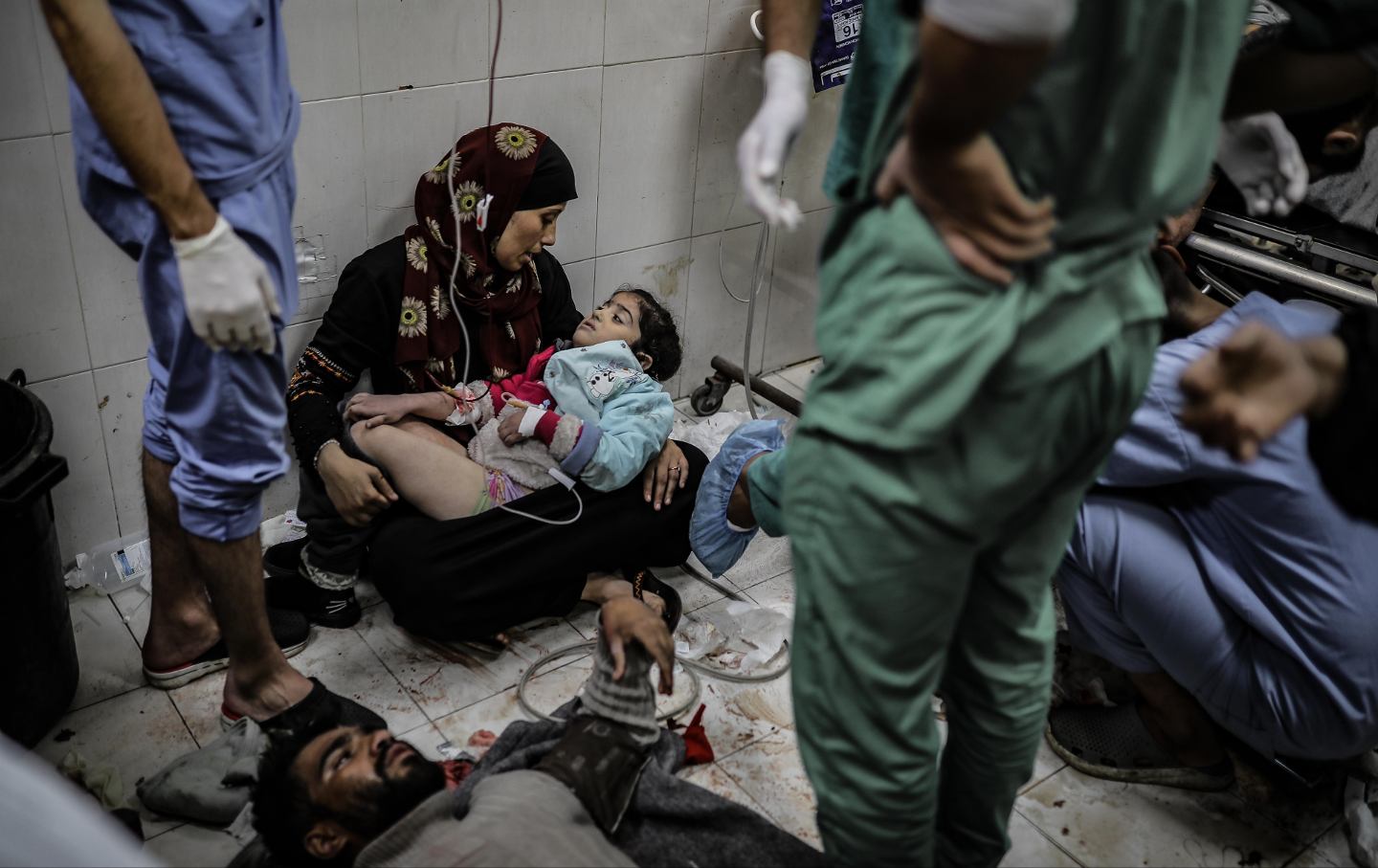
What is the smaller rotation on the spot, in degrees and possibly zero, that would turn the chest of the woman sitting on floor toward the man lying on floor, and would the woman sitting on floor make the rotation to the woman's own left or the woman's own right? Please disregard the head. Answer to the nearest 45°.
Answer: approximately 45° to the woman's own right

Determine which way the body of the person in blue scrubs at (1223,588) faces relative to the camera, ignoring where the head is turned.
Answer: to the viewer's left

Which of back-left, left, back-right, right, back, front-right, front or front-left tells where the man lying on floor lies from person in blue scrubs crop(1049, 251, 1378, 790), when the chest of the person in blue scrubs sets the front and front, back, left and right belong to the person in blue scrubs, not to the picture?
front-left

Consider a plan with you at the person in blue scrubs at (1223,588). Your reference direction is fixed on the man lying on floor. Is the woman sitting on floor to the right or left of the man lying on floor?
right

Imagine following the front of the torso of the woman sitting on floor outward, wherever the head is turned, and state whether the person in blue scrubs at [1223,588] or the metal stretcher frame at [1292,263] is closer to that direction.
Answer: the person in blue scrubs

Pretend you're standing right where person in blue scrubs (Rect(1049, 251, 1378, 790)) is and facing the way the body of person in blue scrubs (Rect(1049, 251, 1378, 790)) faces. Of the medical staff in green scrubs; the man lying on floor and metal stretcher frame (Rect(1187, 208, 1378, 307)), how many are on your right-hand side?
1

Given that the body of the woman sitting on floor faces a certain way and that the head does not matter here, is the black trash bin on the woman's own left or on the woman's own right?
on the woman's own right

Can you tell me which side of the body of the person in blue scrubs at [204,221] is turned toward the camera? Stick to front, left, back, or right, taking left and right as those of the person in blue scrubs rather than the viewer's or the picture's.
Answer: right

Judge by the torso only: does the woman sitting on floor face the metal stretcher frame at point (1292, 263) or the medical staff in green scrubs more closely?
the medical staff in green scrubs

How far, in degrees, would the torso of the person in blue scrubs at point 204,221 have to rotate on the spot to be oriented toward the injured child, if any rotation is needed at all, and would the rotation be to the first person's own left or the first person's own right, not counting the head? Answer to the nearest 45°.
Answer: approximately 45° to the first person's own left

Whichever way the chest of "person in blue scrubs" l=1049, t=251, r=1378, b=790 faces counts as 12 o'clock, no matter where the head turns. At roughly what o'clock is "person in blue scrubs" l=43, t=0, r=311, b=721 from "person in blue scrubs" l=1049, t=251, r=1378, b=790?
"person in blue scrubs" l=43, t=0, r=311, b=721 is roughly at 11 o'clock from "person in blue scrubs" l=1049, t=251, r=1378, b=790.

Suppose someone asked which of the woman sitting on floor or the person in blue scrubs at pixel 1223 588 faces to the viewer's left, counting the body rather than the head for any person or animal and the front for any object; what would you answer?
the person in blue scrubs
